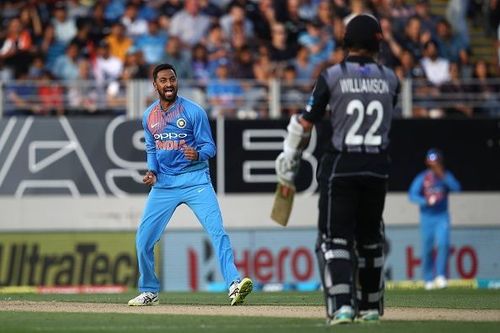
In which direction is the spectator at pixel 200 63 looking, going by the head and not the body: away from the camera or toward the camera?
toward the camera

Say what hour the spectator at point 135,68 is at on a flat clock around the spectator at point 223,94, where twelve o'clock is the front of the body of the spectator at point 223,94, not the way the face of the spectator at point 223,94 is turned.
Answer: the spectator at point 135,68 is roughly at 3 o'clock from the spectator at point 223,94.

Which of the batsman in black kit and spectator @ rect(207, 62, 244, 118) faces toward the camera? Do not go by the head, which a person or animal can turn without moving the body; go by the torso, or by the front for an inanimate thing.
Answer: the spectator

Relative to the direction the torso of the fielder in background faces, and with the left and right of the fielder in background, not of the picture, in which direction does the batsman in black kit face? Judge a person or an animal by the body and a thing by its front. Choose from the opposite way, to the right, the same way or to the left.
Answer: the opposite way

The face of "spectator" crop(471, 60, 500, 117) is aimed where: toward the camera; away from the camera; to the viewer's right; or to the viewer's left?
toward the camera

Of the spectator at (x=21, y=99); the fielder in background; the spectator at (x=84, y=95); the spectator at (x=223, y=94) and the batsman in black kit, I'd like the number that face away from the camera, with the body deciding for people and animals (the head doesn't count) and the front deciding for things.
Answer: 1

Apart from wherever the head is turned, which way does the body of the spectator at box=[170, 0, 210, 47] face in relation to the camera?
toward the camera

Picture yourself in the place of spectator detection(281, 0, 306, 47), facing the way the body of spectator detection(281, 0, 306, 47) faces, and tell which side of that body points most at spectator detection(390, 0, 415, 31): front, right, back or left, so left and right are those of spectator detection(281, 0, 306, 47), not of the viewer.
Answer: left

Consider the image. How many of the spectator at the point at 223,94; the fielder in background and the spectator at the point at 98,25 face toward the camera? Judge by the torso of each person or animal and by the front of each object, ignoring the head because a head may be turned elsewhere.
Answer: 3

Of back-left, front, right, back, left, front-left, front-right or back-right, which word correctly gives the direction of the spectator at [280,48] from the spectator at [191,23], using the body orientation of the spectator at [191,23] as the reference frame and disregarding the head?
left

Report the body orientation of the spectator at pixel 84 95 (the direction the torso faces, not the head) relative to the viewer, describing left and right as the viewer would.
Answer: facing the viewer

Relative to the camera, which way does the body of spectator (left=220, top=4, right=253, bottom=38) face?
toward the camera
